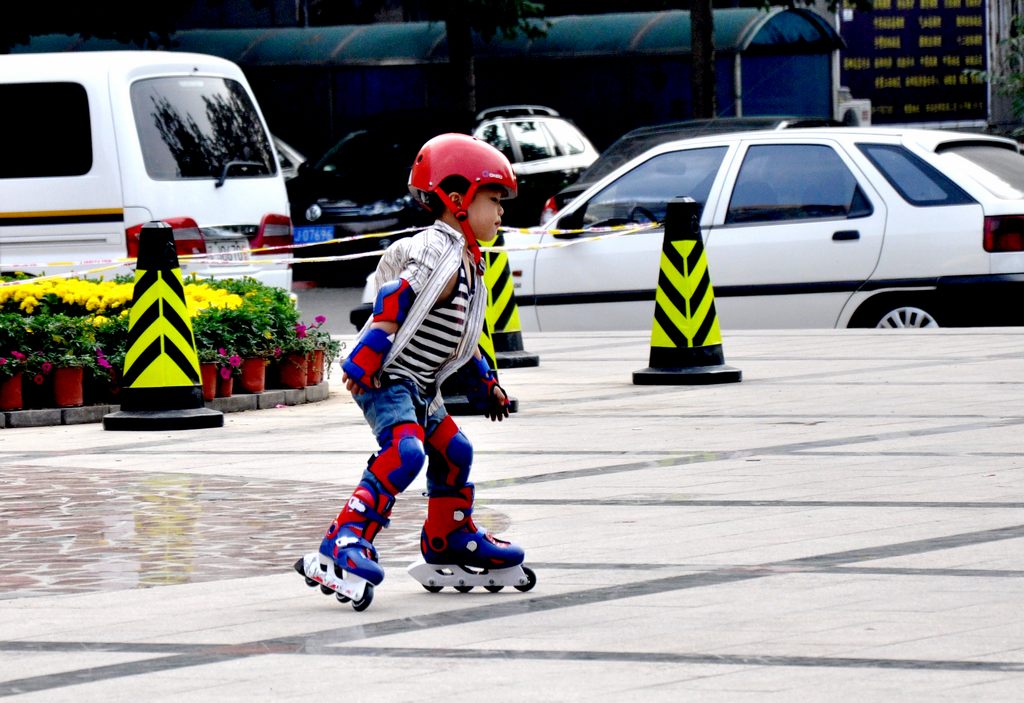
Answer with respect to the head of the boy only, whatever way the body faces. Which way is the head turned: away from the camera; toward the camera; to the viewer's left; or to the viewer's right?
to the viewer's right

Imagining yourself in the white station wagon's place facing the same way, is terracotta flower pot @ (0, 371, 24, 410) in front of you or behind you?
in front

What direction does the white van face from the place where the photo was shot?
facing away from the viewer and to the left of the viewer

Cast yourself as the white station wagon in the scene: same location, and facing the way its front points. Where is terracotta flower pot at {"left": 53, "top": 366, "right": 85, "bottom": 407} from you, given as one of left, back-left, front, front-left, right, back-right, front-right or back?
front-left

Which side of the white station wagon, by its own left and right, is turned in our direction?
left

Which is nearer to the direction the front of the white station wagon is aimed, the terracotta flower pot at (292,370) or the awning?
the terracotta flower pot

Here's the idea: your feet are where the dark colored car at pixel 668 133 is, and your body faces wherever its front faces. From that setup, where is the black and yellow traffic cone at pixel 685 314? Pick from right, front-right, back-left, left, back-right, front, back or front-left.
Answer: right

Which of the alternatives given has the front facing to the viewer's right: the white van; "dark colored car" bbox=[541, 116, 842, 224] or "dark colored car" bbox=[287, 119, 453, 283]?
"dark colored car" bbox=[541, 116, 842, 224]

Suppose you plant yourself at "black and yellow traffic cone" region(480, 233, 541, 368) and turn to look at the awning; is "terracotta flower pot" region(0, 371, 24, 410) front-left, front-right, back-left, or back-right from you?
back-left

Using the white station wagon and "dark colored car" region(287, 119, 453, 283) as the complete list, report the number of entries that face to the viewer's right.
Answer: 0

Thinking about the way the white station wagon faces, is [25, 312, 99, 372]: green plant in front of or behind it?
in front
